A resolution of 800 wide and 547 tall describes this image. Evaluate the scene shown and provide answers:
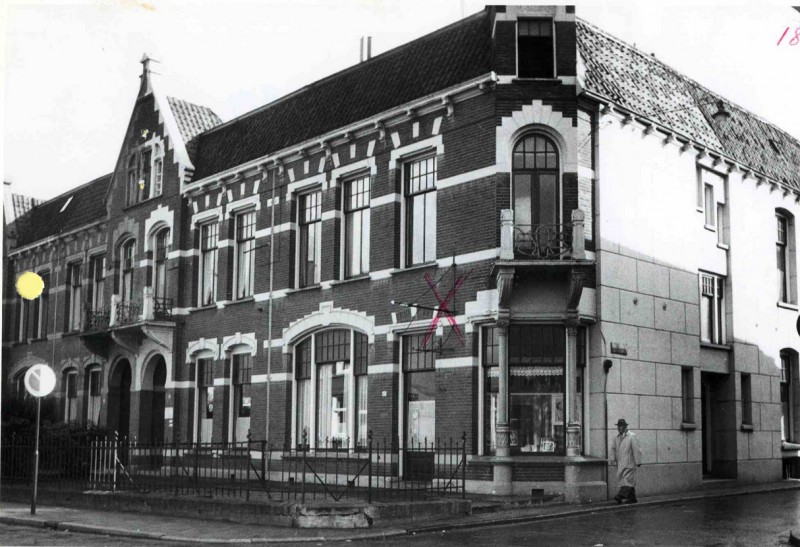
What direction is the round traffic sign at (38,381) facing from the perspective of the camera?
toward the camera

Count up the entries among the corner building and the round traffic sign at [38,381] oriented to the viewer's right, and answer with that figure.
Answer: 0

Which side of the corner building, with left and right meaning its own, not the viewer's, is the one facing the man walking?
left

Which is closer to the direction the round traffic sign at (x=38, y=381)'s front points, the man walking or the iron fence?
the man walking

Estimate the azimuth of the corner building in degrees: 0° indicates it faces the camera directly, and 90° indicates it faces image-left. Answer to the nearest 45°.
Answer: approximately 45°
